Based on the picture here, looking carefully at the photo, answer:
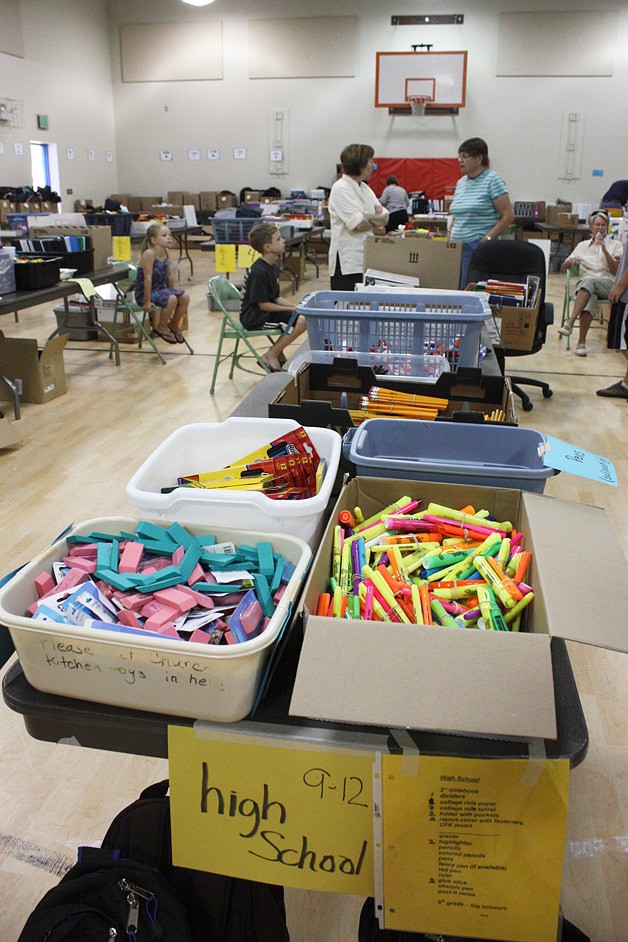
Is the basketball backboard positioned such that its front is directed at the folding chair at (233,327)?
yes

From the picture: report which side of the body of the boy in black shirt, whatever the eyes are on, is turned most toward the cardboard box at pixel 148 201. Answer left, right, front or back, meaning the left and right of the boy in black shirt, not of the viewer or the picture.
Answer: left

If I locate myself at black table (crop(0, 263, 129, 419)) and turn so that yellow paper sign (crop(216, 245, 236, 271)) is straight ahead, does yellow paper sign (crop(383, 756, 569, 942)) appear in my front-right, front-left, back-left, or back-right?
back-right

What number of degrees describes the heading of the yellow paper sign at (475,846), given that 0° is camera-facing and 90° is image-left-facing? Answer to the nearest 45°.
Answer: approximately 0°

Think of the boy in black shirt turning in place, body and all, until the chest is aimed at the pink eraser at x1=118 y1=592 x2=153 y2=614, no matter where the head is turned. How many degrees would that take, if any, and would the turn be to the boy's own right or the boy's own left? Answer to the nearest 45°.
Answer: approximately 90° to the boy's own right

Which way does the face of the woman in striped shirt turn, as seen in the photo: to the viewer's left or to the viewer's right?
to the viewer's left

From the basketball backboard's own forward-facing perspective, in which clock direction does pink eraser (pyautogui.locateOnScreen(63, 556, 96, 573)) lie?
The pink eraser is roughly at 12 o'clock from the basketball backboard.

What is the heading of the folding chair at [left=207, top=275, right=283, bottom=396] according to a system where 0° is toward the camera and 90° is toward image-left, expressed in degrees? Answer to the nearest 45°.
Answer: approximately 270°

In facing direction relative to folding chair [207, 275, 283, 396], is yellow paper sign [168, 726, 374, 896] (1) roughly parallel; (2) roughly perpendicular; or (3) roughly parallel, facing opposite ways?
roughly perpendicular

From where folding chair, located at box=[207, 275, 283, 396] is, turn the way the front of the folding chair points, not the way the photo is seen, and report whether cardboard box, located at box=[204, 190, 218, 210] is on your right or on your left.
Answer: on your left
